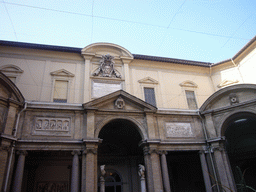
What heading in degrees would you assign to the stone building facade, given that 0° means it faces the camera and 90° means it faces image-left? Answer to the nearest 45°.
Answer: approximately 0°

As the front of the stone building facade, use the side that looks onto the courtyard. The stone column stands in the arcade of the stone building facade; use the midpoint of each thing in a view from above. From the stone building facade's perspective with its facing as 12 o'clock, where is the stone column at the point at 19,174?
The stone column is roughly at 2 o'clock from the stone building facade.
